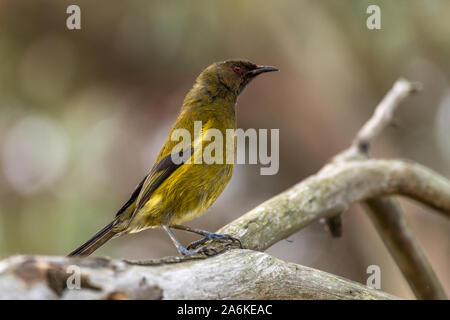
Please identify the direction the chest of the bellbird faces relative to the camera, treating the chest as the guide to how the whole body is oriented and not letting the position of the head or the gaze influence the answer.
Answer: to the viewer's right
